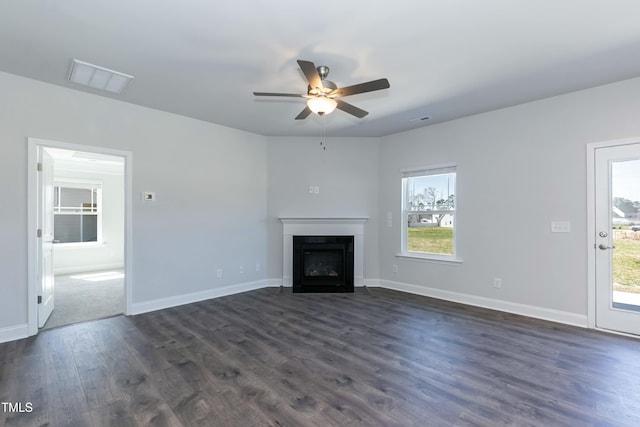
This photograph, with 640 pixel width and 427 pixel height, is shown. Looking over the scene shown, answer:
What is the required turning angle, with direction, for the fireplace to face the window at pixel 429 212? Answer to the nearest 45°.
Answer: approximately 90° to its left

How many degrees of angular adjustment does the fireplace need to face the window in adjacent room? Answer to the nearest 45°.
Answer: approximately 90° to its right

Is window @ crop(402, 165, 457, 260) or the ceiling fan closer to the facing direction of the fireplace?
the ceiling fan

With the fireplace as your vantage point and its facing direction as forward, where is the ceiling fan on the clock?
The ceiling fan is roughly at 12 o'clock from the fireplace.

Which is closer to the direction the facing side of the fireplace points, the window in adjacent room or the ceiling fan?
the ceiling fan

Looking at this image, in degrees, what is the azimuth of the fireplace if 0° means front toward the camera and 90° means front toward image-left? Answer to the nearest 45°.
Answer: approximately 0°
